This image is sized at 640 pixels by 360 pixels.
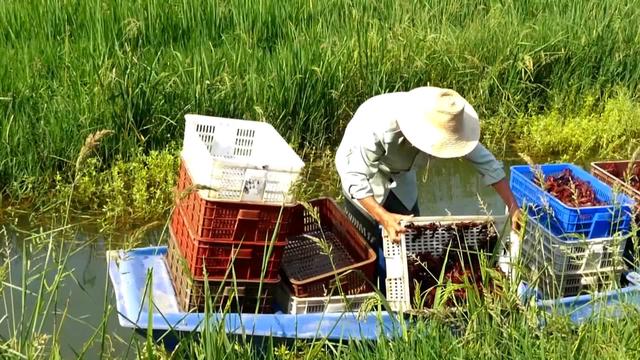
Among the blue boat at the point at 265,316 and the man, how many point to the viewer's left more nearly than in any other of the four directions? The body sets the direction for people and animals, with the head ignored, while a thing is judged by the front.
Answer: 1

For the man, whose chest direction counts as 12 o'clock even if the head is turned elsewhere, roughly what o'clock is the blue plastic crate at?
The blue plastic crate is roughly at 10 o'clock from the man.

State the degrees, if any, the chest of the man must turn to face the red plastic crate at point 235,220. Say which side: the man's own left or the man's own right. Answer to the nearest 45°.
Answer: approximately 90° to the man's own right

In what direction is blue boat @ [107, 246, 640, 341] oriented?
to the viewer's left

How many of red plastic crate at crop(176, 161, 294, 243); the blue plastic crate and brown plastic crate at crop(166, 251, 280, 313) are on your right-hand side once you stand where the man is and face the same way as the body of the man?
2

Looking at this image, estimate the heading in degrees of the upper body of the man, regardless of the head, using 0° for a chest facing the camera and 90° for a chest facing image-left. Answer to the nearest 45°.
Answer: approximately 315°

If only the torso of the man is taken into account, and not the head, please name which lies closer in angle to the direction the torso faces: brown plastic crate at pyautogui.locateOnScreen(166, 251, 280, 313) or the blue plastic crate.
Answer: the blue plastic crate

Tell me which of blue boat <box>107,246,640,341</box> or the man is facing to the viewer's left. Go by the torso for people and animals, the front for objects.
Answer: the blue boat
